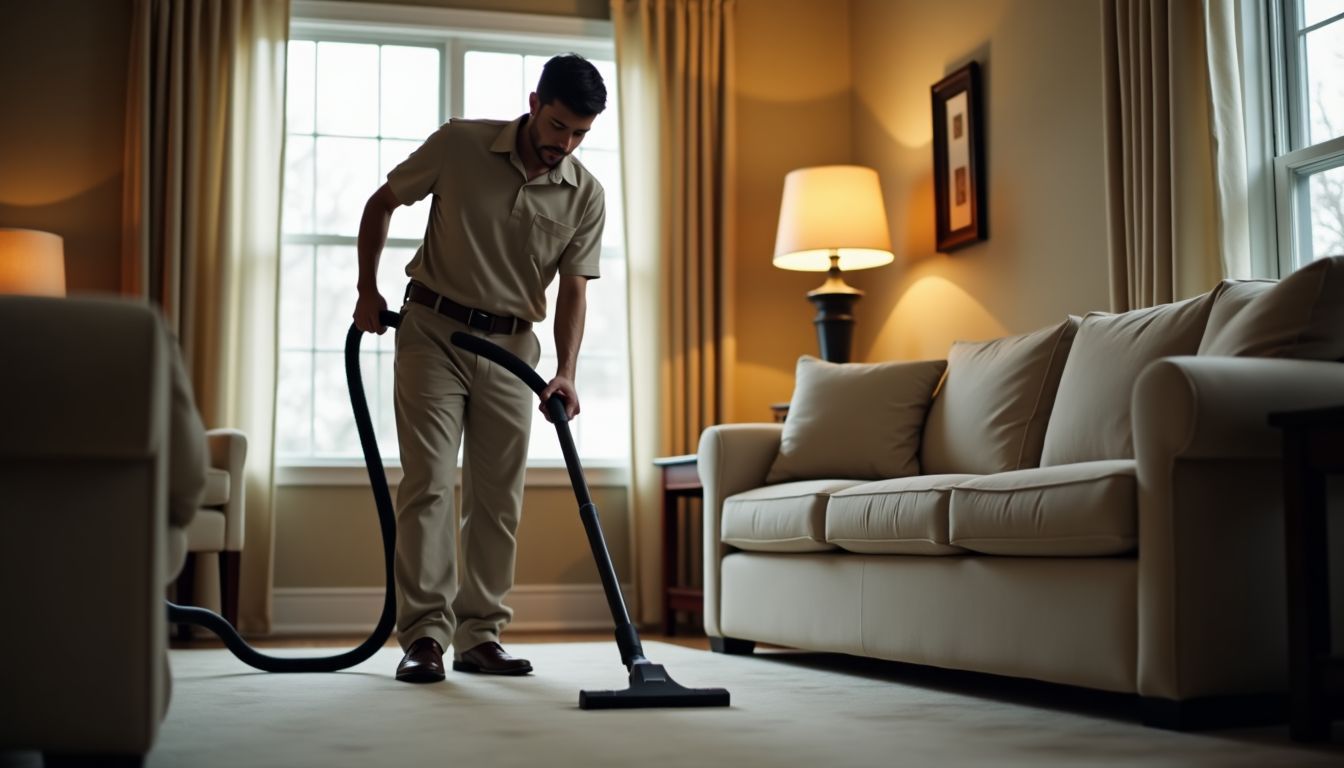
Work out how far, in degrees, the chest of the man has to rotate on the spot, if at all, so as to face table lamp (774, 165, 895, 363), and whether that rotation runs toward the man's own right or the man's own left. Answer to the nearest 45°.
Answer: approximately 90° to the man's own left

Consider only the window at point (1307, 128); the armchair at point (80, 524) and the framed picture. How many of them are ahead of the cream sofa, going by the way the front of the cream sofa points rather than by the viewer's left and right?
1

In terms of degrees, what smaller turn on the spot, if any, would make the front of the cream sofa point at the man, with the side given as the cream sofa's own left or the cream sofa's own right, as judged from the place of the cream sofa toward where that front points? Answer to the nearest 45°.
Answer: approximately 45° to the cream sofa's own right

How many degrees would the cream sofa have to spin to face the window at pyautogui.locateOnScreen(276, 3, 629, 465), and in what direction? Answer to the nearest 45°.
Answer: approximately 90° to its right

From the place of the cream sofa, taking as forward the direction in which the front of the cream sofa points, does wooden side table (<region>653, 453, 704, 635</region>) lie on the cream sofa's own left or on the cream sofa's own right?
on the cream sofa's own right

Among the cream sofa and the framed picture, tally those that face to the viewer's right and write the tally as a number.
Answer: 0

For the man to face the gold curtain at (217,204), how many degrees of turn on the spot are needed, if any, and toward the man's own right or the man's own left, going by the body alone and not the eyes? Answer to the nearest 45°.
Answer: approximately 180°

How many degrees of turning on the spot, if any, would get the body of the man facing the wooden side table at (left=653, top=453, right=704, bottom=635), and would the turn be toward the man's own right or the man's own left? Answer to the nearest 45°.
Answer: approximately 90° to the man's own left

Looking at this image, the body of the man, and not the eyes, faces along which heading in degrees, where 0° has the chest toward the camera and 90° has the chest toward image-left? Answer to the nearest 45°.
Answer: approximately 315°

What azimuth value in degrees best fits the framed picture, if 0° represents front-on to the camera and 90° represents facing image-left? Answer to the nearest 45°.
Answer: approximately 45°
